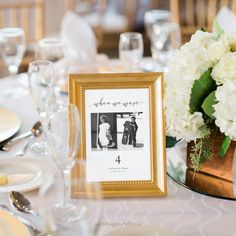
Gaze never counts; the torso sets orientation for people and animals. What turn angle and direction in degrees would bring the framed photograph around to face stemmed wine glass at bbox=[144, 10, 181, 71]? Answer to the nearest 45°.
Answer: approximately 180°

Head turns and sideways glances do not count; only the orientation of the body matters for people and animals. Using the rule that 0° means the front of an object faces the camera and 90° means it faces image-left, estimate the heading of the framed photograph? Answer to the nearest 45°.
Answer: approximately 0°

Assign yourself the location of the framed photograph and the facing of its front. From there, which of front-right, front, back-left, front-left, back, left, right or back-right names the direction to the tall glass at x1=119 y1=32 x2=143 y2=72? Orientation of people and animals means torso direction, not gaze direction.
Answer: back

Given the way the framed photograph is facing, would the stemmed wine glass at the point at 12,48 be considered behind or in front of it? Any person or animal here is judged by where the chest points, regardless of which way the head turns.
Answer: behind

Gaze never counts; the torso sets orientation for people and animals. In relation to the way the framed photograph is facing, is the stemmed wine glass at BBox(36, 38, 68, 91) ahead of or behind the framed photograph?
behind
